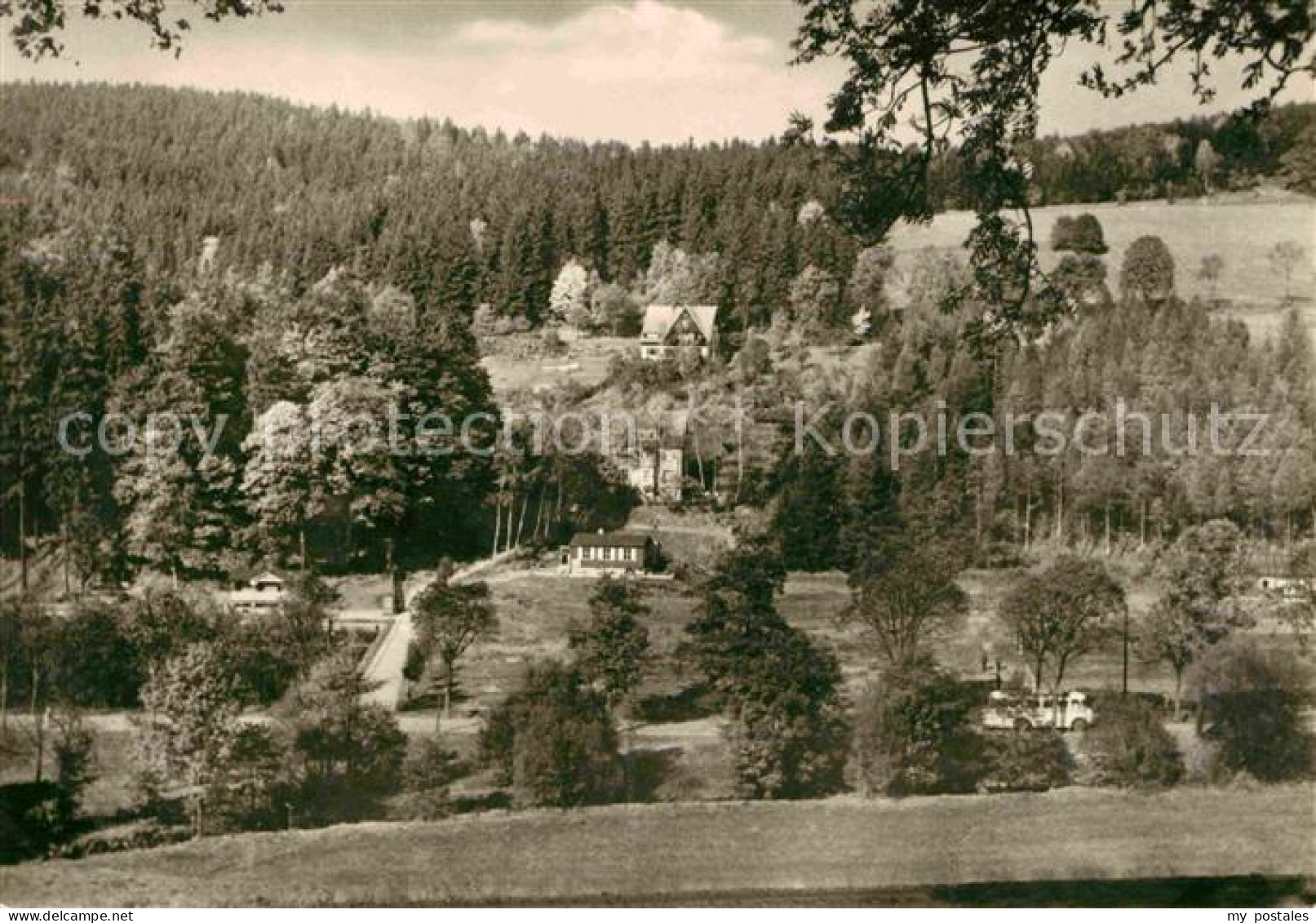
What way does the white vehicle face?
to the viewer's right

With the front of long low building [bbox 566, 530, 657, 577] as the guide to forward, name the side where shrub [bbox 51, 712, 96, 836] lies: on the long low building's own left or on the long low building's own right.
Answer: on the long low building's own right

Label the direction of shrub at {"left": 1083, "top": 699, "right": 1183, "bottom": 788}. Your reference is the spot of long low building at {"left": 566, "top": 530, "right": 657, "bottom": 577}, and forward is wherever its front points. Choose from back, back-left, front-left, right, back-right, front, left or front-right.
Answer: left

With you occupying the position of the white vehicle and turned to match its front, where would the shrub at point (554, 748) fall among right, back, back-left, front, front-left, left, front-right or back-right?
back-right

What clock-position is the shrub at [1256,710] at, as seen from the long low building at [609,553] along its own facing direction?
The shrub is roughly at 11 o'clock from the long low building.

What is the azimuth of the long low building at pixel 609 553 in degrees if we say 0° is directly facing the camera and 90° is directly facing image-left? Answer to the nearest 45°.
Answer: approximately 0°

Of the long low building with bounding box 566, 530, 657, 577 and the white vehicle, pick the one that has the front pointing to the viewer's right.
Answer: the white vehicle

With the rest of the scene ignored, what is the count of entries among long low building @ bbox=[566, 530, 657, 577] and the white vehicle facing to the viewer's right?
1

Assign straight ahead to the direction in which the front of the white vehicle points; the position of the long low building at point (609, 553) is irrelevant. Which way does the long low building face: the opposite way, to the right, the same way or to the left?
to the right
